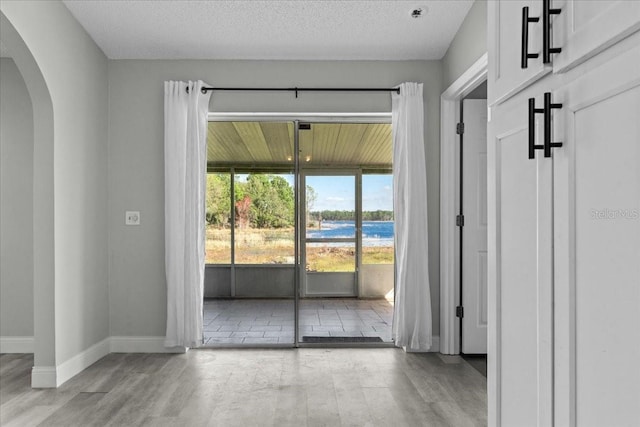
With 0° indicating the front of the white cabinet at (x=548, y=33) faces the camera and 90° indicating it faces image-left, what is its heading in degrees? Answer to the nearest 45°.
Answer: approximately 45°

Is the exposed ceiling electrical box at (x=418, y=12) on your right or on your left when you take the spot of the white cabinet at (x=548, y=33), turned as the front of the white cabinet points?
on your right

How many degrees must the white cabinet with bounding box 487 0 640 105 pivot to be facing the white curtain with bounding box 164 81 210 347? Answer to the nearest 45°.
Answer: approximately 90° to its right

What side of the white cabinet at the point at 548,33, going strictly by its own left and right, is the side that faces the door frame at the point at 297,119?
right

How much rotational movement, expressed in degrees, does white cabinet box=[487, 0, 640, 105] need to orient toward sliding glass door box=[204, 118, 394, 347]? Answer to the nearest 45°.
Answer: approximately 90° to its right

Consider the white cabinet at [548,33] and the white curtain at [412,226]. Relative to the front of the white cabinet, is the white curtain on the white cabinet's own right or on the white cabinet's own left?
on the white cabinet's own right
